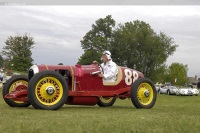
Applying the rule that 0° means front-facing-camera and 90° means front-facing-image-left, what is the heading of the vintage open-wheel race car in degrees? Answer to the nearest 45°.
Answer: approximately 45°
